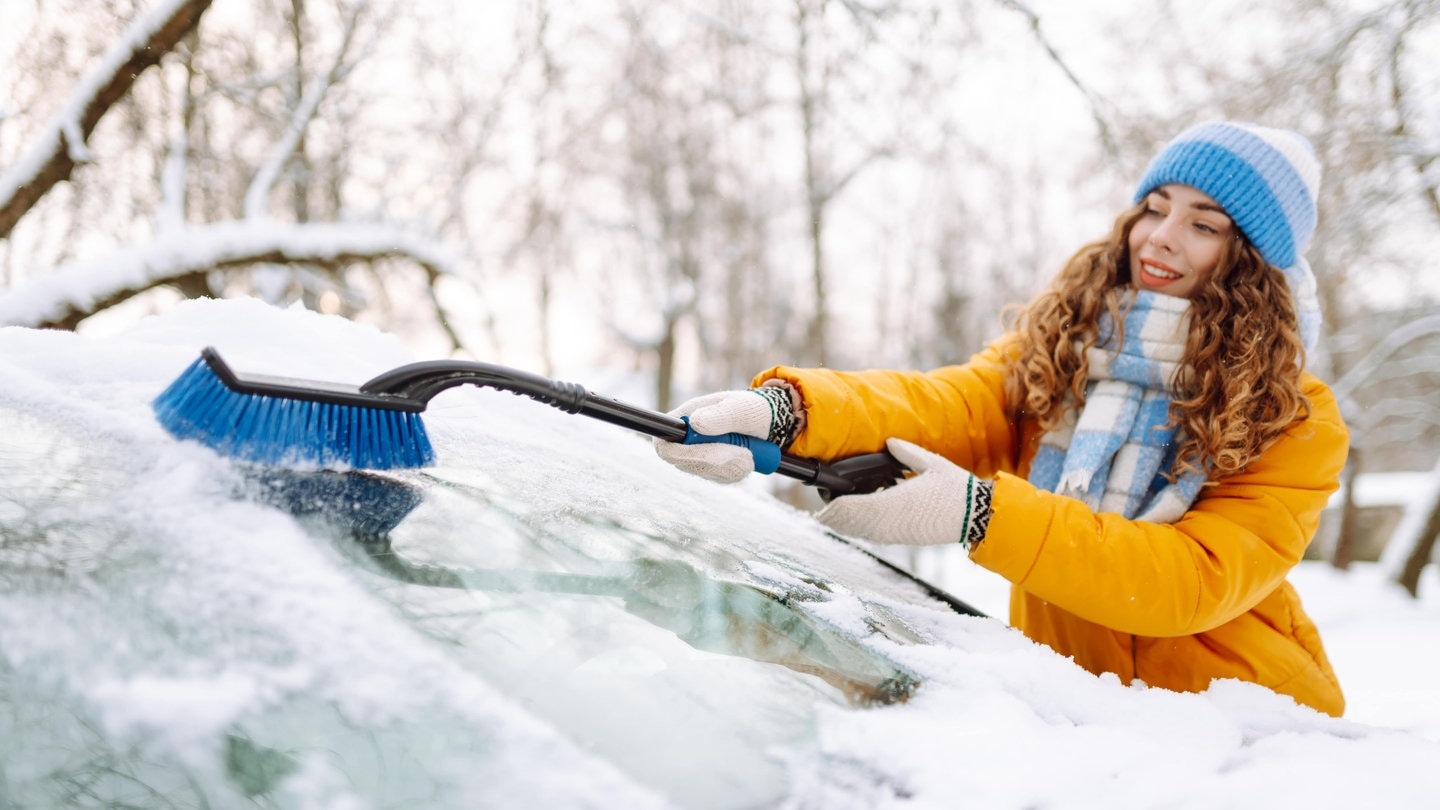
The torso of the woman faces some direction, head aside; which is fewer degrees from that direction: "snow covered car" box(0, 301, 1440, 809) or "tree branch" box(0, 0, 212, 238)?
the snow covered car

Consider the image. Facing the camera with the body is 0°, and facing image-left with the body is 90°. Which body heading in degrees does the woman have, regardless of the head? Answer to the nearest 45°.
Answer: approximately 45°

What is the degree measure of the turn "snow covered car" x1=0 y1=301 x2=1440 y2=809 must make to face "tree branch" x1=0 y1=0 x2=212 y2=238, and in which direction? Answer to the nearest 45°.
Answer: approximately 180°

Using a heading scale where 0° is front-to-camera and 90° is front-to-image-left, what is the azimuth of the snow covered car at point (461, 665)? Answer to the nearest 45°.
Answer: approximately 315°

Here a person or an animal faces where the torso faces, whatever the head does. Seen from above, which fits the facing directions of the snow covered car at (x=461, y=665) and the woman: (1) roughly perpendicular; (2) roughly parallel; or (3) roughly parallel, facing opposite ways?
roughly perpendicular

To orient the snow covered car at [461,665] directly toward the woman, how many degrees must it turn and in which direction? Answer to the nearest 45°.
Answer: approximately 90° to its left

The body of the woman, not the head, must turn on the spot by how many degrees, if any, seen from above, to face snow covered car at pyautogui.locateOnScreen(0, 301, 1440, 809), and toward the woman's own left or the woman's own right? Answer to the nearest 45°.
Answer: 0° — they already face it
